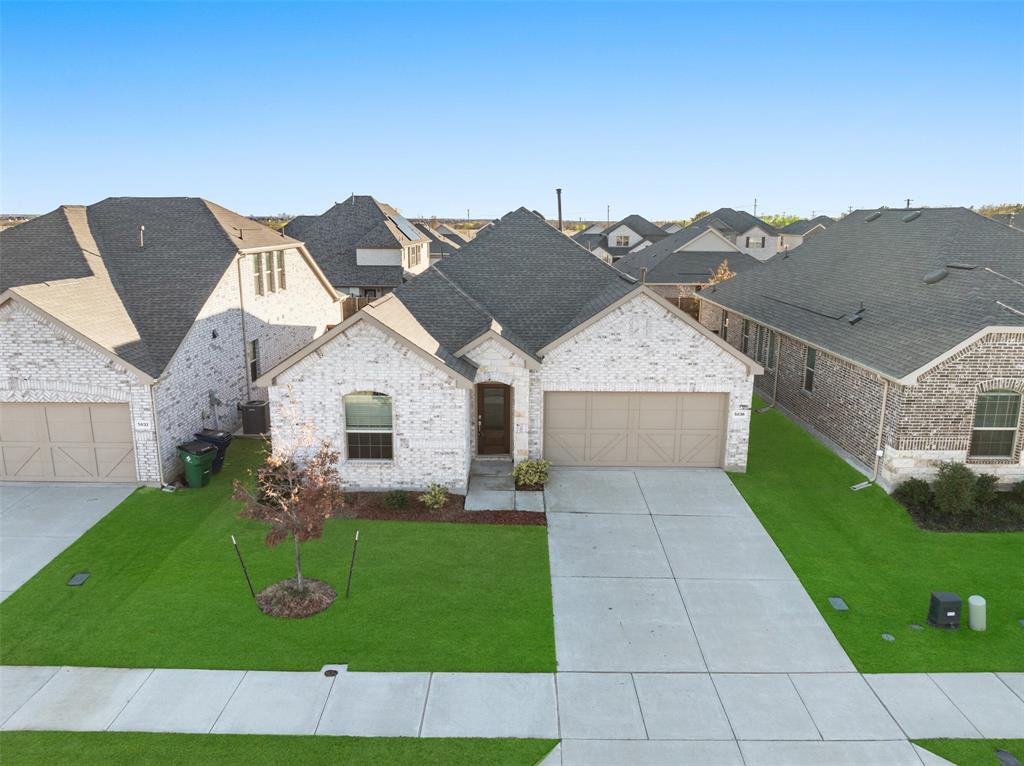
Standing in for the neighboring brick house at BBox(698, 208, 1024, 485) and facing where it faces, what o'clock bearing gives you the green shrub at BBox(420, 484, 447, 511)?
The green shrub is roughly at 3 o'clock from the neighboring brick house.

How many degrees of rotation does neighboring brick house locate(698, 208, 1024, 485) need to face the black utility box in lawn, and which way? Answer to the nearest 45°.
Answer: approximately 45° to its right

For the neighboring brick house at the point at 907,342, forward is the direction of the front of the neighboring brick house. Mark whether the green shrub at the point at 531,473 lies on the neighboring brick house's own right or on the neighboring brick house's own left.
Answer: on the neighboring brick house's own right

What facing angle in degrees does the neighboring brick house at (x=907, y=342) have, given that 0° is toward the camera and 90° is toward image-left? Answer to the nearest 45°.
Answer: approximately 315°

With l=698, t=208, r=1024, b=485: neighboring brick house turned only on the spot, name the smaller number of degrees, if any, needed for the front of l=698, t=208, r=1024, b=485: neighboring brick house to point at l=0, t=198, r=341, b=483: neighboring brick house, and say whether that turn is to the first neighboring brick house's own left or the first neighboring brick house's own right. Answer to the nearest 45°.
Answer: approximately 90° to the first neighboring brick house's own right

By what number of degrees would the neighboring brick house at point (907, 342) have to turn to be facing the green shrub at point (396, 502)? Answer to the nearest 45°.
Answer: approximately 90° to its right

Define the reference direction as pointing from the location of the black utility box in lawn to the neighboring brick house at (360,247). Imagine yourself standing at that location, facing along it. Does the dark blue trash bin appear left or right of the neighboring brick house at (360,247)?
left

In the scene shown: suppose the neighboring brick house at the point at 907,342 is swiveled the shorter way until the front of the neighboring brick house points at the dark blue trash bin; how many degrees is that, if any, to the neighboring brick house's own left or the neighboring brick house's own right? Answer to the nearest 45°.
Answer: approximately 90° to the neighboring brick house's own right
